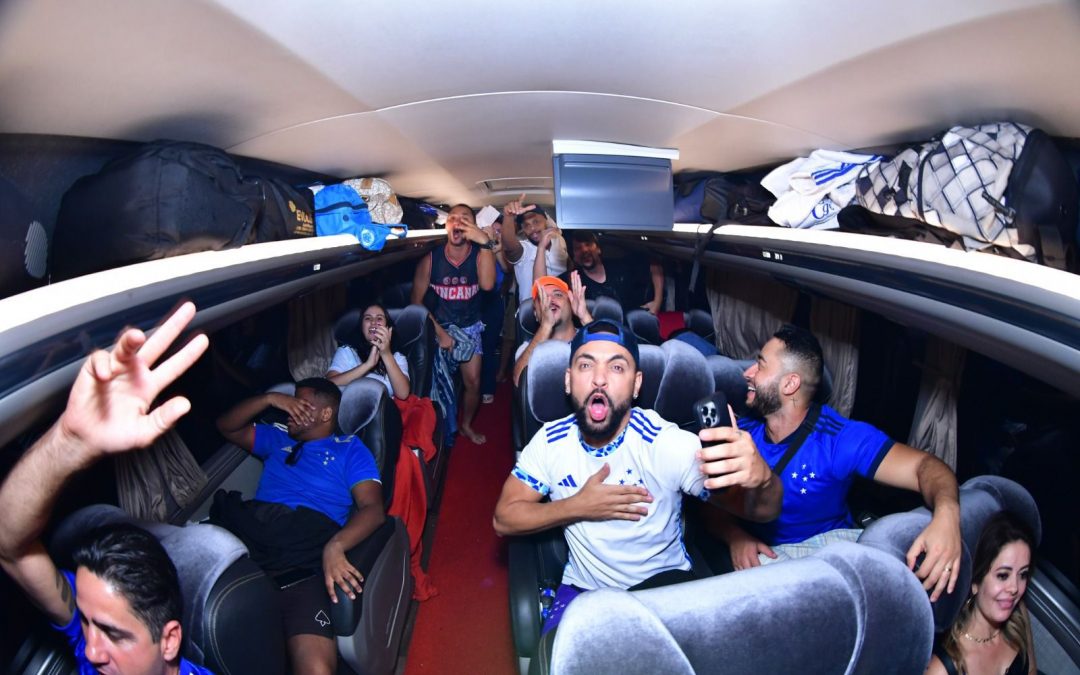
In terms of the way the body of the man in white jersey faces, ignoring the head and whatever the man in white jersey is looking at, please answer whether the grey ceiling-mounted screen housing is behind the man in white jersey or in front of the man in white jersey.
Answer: behind

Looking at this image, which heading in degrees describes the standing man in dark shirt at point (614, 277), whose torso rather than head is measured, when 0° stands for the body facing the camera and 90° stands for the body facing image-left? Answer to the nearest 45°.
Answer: approximately 0°

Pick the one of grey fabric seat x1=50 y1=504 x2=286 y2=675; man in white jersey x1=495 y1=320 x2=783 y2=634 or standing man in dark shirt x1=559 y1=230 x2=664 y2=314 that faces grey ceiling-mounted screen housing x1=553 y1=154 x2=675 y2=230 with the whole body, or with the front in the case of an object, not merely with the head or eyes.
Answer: the standing man in dark shirt

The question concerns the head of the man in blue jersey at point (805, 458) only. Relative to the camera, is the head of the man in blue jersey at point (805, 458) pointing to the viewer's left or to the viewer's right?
to the viewer's left

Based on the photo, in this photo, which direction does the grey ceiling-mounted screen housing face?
away from the camera

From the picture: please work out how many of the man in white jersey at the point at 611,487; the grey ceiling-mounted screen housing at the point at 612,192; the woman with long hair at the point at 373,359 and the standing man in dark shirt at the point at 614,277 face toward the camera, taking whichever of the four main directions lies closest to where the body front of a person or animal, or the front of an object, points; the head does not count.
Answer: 3

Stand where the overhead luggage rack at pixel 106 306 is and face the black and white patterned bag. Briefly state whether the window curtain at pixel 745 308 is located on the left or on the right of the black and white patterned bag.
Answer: left

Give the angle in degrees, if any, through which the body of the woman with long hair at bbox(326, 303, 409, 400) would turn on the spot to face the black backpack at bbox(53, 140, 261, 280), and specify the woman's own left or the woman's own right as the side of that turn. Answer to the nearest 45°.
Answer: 0° — they already face it

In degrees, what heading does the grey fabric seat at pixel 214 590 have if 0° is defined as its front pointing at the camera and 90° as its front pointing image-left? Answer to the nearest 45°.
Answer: approximately 45°

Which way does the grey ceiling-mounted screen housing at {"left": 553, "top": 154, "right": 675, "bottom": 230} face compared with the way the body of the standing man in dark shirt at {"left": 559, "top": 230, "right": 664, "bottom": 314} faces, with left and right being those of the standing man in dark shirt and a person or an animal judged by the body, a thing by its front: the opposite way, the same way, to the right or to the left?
the opposite way
